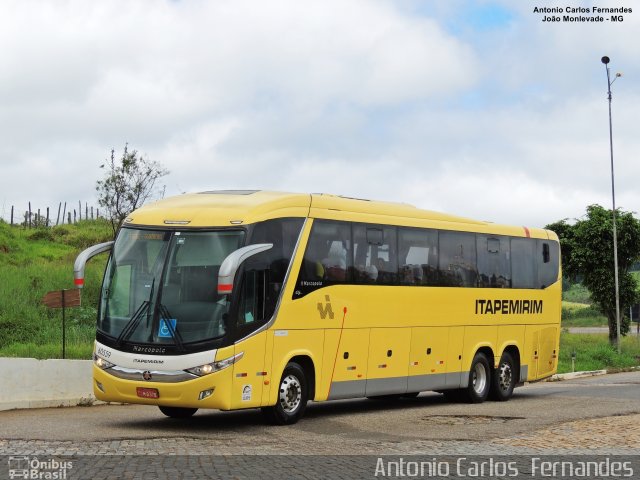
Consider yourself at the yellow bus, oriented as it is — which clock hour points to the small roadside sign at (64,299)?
The small roadside sign is roughly at 3 o'clock from the yellow bus.

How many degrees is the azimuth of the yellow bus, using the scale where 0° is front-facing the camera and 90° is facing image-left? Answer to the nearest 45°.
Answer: approximately 45°
